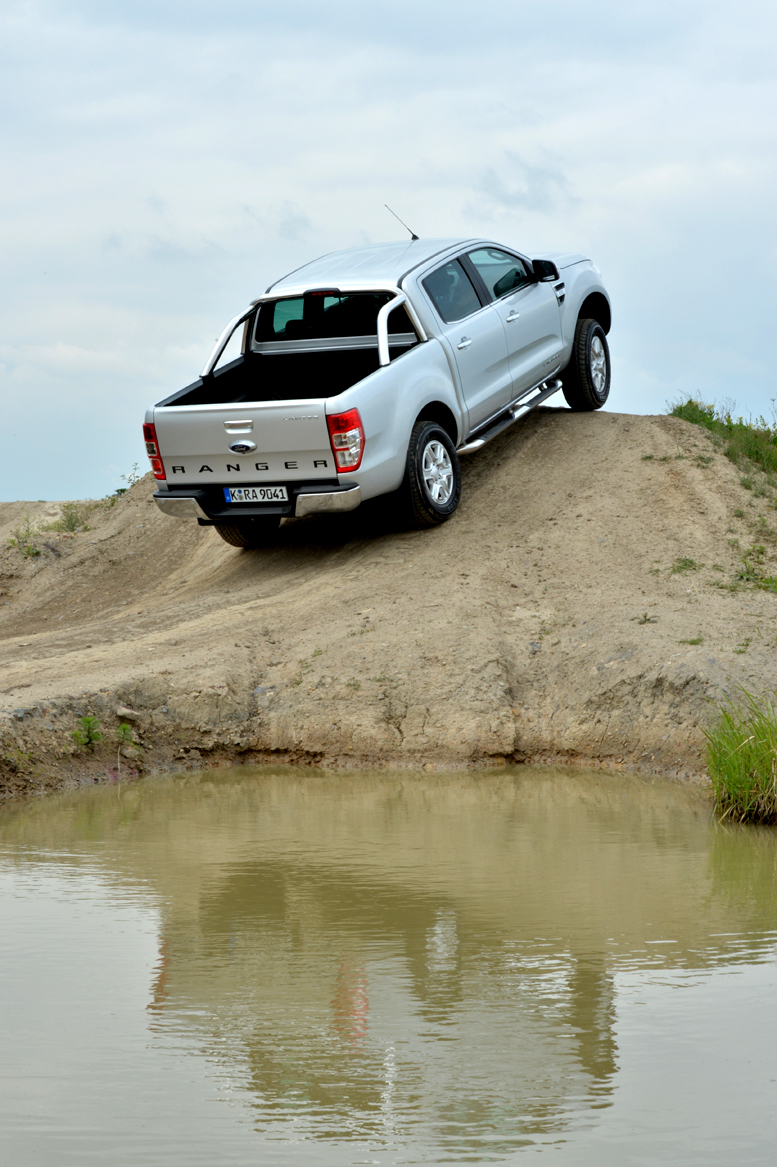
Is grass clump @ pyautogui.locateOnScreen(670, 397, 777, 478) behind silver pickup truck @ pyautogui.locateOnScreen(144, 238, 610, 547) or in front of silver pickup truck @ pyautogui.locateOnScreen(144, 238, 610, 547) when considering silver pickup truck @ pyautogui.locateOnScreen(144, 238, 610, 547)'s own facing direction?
in front

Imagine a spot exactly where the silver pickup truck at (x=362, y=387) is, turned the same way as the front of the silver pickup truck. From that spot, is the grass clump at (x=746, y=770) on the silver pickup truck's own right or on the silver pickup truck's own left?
on the silver pickup truck's own right

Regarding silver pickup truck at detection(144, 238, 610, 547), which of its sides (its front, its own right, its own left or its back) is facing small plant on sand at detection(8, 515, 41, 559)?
left

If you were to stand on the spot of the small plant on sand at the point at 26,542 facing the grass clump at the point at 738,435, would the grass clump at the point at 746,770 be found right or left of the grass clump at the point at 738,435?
right

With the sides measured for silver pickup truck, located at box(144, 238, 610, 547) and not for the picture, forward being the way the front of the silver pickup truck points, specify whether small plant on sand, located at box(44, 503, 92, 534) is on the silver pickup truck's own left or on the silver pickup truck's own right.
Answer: on the silver pickup truck's own left

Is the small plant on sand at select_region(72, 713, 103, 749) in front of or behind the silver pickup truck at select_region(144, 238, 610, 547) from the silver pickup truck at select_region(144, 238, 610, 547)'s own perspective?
behind

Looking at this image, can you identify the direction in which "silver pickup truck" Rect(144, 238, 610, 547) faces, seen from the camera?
facing away from the viewer and to the right of the viewer
